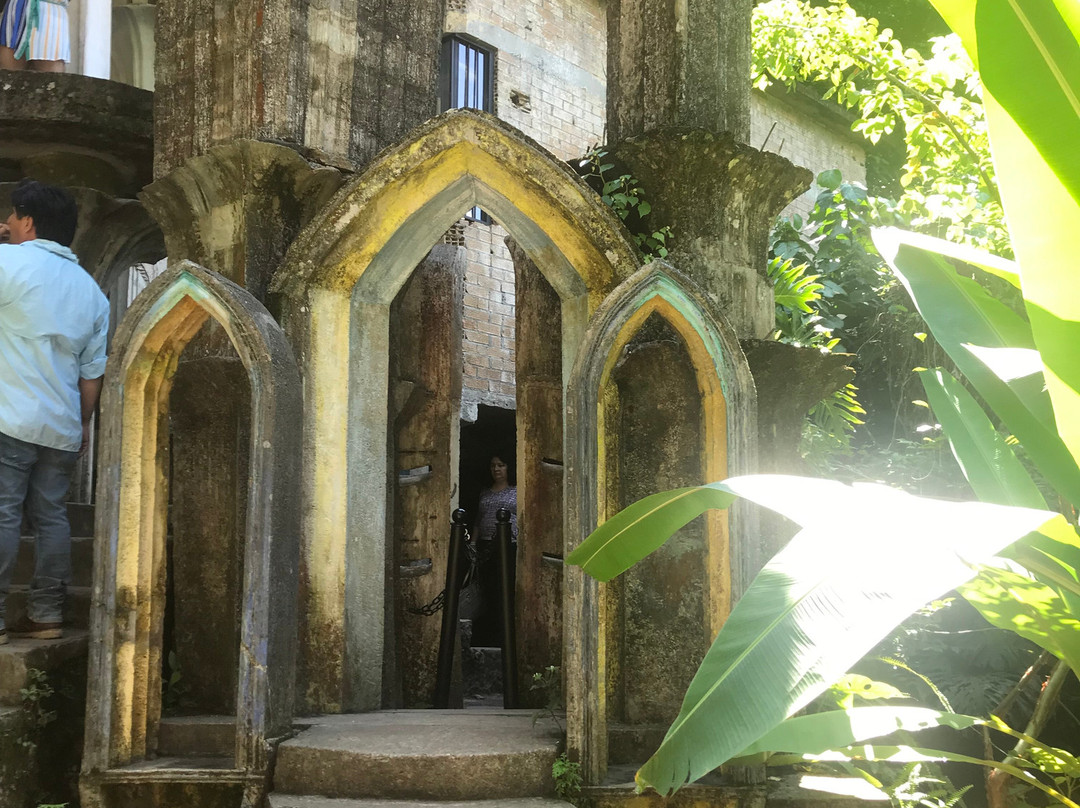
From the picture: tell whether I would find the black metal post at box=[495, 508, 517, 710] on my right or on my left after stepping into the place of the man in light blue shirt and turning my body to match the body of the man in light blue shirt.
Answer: on my right

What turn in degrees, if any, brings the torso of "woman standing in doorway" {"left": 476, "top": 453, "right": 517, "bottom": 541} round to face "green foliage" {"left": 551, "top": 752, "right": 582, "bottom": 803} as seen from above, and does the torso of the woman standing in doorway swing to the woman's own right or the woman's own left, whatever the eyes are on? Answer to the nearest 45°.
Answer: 0° — they already face it

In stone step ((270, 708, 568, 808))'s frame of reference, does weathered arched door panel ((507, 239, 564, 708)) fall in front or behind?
behind

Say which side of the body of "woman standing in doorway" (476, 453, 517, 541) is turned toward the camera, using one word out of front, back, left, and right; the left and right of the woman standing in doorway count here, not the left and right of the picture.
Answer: front

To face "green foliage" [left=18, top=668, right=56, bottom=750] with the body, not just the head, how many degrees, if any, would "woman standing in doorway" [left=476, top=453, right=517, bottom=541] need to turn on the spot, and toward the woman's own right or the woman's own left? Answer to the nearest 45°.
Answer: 0° — they already face it

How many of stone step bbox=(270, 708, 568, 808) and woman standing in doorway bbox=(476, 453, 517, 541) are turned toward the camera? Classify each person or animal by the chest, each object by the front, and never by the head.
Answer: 2

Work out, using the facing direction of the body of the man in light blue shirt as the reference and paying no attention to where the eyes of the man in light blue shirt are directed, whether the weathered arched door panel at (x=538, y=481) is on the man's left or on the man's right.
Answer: on the man's right

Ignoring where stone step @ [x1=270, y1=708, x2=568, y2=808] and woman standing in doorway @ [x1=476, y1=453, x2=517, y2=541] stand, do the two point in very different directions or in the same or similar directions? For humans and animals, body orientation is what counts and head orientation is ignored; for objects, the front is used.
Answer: same or similar directions

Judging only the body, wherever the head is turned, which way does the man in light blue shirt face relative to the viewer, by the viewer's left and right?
facing away from the viewer and to the left of the viewer

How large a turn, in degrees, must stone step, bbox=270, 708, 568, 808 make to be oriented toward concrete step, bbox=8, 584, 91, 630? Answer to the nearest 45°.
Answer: approximately 135° to its right

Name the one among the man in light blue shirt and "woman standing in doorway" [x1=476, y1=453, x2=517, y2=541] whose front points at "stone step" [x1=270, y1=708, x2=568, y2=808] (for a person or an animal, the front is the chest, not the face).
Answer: the woman standing in doorway

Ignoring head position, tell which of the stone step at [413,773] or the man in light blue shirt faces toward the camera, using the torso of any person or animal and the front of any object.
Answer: the stone step

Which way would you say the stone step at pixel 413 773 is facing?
toward the camera
